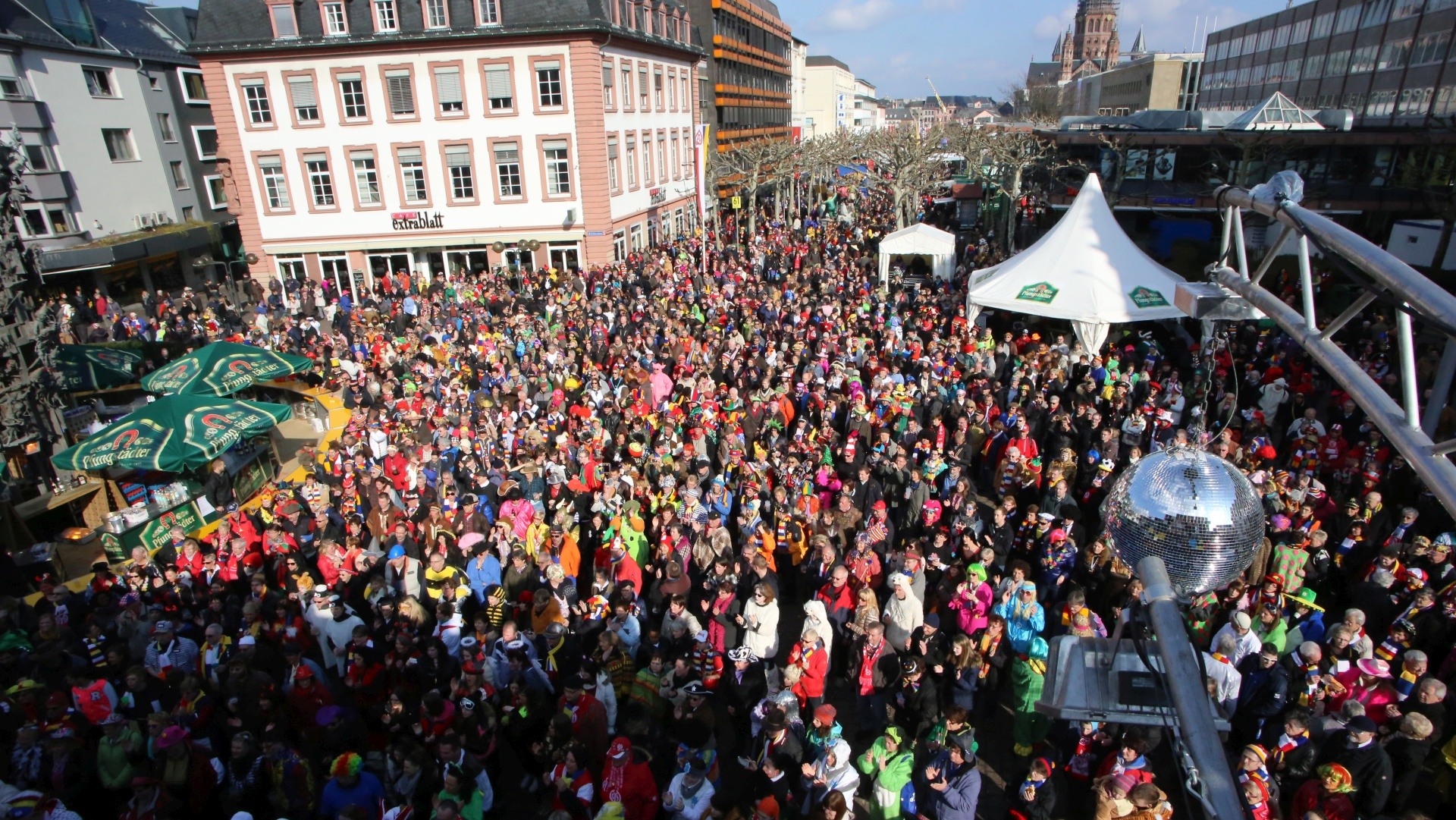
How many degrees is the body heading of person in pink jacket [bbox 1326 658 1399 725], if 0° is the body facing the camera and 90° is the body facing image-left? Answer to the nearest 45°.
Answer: approximately 45°

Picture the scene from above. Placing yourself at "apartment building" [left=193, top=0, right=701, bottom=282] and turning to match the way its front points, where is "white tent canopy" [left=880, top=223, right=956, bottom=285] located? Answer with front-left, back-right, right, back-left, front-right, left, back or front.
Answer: front-left

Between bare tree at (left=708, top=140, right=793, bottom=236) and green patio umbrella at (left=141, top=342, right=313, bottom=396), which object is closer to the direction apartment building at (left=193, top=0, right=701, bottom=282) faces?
the green patio umbrella

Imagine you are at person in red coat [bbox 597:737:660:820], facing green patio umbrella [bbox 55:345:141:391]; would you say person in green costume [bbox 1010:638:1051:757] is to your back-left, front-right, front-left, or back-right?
back-right

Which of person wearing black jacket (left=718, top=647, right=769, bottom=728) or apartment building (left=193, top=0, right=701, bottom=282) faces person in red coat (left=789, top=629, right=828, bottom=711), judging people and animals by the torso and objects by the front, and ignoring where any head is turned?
the apartment building

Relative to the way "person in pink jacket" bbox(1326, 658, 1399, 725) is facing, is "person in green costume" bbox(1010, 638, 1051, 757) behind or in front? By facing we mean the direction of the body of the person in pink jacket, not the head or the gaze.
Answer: in front

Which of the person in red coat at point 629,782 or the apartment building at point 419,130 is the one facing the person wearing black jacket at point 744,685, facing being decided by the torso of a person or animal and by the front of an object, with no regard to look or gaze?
the apartment building

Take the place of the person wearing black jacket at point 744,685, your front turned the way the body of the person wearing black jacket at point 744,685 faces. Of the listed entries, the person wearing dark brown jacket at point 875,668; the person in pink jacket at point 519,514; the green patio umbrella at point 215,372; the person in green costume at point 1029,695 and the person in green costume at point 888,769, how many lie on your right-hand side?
2

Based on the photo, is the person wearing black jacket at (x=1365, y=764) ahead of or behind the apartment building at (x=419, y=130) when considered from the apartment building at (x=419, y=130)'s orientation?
ahead

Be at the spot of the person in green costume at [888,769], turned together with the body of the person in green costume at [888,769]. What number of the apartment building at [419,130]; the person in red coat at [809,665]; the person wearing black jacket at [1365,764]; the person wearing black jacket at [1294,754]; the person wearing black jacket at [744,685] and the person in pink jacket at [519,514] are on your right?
4

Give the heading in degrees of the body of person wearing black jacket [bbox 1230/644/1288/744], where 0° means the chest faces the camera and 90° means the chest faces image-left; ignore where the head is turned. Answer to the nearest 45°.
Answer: approximately 45°

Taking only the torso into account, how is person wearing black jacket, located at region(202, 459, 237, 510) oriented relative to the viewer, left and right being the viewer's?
facing the viewer and to the right of the viewer

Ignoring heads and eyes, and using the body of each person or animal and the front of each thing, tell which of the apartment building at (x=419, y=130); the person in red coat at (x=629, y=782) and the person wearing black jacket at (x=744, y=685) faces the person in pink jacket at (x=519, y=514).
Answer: the apartment building

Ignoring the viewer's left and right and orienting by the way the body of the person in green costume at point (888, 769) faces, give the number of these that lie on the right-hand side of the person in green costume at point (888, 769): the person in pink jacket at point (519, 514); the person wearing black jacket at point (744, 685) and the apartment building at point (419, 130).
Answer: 3
